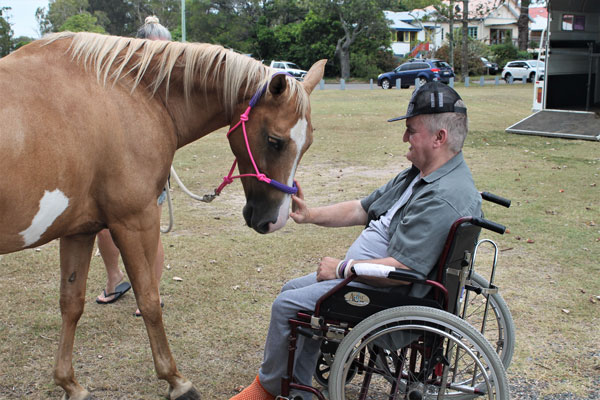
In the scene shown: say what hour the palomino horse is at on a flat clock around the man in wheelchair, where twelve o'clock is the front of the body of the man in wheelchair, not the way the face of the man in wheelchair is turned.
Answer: The palomino horse is roughly at 12 o'clock from the man in wheelchair.

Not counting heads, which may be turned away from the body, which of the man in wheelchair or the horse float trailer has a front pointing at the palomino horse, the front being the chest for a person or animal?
the man in wheelchair

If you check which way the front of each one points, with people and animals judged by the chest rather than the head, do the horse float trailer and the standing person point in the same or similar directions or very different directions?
very different directions

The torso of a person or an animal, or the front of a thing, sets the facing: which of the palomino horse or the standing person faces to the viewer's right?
the palomino horse

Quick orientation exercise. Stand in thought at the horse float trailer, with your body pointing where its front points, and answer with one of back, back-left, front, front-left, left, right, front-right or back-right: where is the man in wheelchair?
back

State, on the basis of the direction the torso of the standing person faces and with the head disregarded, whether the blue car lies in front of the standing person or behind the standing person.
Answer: behind

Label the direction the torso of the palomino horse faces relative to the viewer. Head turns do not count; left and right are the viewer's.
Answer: facing to the right of the viewer

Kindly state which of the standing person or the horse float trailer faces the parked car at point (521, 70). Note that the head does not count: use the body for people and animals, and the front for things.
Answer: the horse float trailer

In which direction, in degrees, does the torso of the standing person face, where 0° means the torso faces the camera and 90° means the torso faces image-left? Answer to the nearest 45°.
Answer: approximately 45°

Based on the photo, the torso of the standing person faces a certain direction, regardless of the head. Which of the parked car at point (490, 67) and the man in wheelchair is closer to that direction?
the man in wheelchair

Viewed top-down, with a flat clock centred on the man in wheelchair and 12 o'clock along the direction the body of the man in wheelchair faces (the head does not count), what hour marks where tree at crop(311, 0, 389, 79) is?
The tree is roughly at 3 o'clock from the man in wheelchair.

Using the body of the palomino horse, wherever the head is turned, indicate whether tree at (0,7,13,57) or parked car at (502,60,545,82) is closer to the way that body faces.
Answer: the parked car

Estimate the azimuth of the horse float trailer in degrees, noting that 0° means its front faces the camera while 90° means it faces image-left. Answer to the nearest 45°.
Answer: approximately 180°

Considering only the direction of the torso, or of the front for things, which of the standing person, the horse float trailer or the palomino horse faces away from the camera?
the horse float trailer

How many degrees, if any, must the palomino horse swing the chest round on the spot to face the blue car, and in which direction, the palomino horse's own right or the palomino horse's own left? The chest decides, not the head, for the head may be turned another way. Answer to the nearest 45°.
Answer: approximately 45° to the palomino horse's own left

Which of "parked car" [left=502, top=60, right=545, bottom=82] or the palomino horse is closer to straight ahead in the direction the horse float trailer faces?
the parked car

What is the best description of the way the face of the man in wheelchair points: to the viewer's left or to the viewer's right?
to the viewer's left

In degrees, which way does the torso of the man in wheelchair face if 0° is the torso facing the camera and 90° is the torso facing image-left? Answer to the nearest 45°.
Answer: approximately 90°

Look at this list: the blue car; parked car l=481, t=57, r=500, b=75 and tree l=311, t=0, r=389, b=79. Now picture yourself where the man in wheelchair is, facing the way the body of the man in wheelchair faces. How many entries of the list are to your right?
3

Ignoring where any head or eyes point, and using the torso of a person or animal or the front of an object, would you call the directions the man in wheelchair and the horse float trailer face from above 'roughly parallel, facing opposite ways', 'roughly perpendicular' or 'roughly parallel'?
roughly perpendicular
